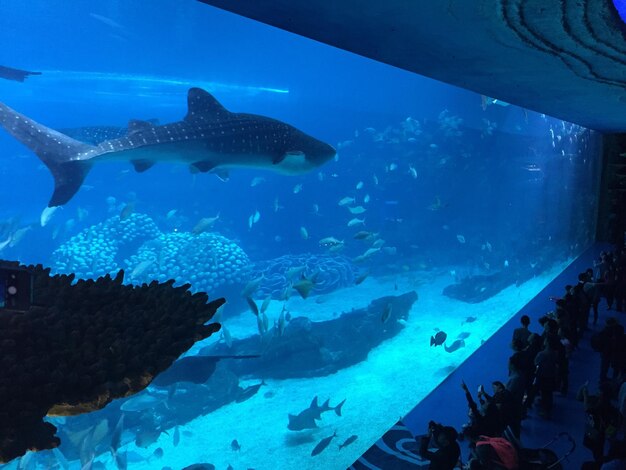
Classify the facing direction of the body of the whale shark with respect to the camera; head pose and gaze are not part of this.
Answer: to the viewer's right

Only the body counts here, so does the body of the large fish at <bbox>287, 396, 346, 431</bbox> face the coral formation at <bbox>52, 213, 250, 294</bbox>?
no

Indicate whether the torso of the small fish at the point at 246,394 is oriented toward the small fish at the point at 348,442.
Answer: no

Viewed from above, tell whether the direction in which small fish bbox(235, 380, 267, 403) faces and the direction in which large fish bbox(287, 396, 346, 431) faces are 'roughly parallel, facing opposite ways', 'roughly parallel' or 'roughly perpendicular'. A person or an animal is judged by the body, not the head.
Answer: roughly parallel

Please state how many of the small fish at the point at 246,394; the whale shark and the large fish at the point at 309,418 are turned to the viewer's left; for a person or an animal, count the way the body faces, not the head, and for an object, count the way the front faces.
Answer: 2

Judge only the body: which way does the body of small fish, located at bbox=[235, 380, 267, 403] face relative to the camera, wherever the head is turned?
to the viewer's left

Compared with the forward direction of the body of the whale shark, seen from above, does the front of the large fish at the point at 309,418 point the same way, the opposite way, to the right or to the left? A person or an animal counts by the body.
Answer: the opposite way

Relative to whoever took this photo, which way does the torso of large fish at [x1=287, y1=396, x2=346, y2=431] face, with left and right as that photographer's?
facing to the left of the viewer

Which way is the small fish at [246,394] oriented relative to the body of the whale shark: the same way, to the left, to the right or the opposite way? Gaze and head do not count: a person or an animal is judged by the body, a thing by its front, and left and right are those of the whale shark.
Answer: the opposite way
